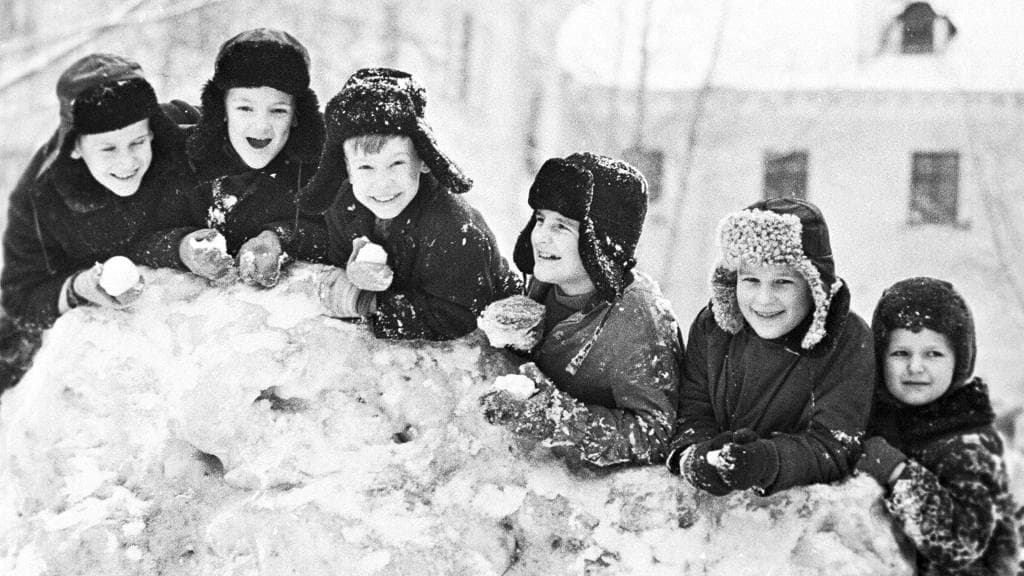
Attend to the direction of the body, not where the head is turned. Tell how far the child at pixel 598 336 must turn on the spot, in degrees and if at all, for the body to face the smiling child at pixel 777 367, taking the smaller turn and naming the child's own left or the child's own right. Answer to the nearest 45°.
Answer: approximately 135° to the child's own left

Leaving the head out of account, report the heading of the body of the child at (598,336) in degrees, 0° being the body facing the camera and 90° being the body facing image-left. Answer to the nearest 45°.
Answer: approximately 45°

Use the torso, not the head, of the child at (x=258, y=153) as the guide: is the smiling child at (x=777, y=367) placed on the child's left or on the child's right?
on the child's left

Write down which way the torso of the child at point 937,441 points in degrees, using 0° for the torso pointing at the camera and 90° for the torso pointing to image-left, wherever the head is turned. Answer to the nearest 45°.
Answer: approximately 45°

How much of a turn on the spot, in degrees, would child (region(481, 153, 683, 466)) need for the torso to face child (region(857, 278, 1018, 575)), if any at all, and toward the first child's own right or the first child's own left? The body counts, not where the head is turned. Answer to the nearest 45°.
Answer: approximately 135° to the first child's own left

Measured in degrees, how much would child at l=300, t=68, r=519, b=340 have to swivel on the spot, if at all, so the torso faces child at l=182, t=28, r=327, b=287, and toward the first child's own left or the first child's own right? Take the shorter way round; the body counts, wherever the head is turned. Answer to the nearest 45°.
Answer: approximately 90° to the first child's own right

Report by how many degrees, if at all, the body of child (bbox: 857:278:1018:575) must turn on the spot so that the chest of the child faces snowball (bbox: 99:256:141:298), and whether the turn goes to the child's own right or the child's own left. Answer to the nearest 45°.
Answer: approximately 45° to the child's own right

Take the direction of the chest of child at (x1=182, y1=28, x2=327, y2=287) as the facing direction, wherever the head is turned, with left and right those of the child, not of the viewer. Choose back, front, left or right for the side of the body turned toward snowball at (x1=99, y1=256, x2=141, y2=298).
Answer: right
